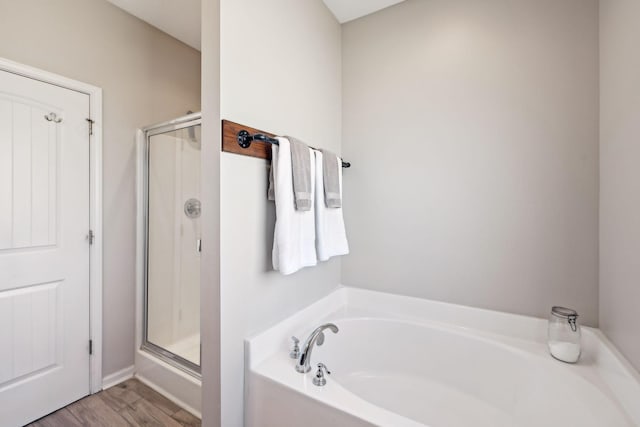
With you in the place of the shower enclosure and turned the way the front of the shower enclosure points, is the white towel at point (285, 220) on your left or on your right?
on your left

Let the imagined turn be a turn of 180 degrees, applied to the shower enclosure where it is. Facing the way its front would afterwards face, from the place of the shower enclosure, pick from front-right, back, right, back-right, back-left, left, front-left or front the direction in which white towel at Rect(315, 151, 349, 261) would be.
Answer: right

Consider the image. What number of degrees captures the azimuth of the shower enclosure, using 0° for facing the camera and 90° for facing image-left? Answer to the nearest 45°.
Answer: approximately 45°

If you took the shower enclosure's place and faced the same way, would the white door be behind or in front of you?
in front

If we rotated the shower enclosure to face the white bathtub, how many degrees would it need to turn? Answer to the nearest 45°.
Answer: approximately 90° to its left

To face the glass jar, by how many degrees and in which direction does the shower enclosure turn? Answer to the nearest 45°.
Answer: approximately 90° to its left
